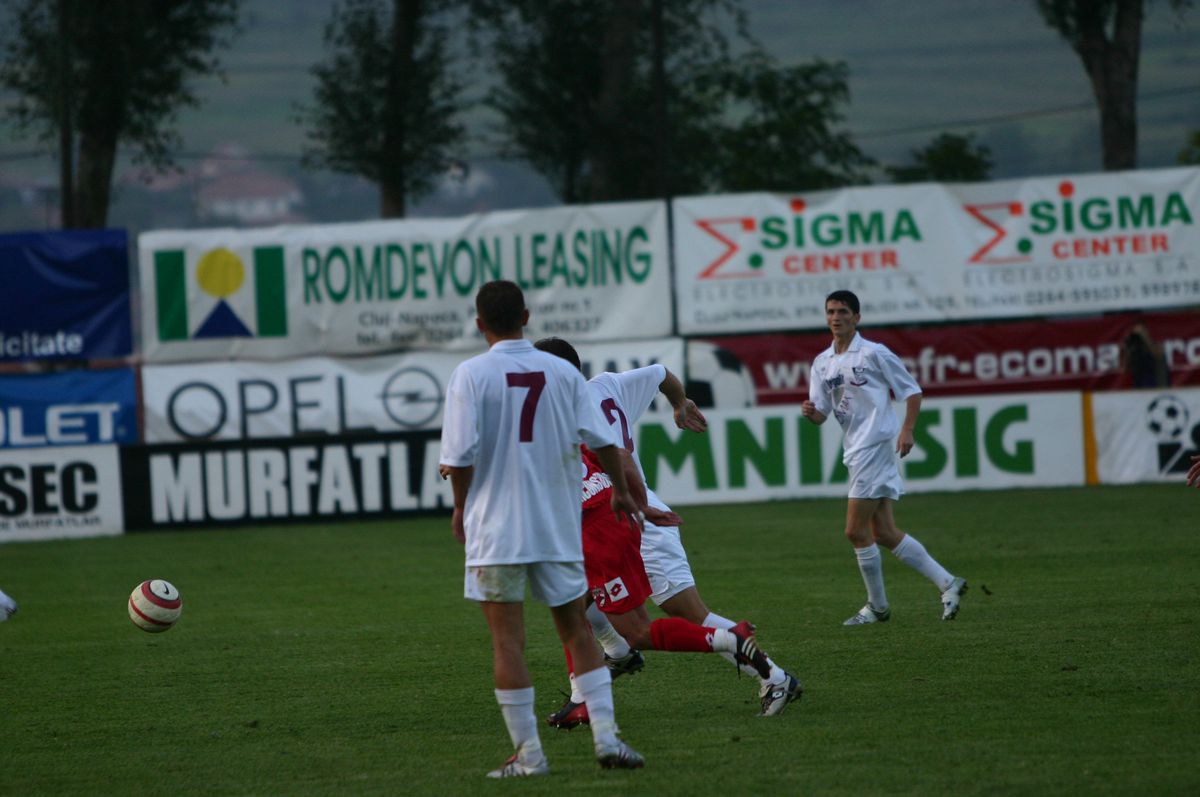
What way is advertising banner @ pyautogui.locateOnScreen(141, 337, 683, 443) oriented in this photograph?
toward the camera

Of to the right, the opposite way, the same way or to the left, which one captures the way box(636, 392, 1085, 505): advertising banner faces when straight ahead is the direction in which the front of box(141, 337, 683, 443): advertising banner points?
the same way

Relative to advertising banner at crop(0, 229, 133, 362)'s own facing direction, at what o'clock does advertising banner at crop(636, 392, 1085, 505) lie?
advertising banner at crop(636, 392, 1085, 505) is roughly at 10 o'clock from advertising banner at crop(0, 229, 133, 362).

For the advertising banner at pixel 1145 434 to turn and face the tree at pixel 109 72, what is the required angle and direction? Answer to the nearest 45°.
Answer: approximately 90° to its right

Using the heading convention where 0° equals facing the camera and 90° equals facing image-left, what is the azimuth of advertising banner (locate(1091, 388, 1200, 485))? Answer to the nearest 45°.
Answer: approximately 0°

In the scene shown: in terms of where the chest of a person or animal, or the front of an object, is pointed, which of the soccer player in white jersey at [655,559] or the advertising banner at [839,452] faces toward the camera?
the advertising banner

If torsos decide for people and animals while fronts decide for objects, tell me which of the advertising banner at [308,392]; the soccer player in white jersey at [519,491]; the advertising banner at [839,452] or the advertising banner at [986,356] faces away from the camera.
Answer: the soccer player in white jersey

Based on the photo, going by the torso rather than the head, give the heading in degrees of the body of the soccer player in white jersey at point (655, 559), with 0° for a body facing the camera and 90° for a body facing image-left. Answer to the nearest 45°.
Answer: approximately 135°

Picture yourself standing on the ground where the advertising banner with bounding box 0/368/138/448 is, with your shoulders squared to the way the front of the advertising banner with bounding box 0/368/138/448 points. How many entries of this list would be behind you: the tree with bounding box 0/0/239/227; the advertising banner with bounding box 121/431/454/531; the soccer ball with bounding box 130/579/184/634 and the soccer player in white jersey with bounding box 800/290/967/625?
1

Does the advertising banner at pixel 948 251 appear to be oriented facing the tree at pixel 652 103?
no

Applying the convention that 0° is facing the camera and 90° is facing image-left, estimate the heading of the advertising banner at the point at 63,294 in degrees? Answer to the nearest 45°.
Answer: approximately 0°

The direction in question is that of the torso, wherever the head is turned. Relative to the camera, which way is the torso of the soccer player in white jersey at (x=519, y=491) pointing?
away from the camera

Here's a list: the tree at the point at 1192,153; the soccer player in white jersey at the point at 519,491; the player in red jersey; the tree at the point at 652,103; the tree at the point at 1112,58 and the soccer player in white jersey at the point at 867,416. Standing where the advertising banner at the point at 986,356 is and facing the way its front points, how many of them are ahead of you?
3

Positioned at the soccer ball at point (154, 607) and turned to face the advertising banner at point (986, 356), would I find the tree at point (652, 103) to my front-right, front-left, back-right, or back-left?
front-left

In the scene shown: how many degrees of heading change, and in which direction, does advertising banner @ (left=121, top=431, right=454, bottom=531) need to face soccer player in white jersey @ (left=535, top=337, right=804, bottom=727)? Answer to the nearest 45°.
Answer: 0° — it already faces them

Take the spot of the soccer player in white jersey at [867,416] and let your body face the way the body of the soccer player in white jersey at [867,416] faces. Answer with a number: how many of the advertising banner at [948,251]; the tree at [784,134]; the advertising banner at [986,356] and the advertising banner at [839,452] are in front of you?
0

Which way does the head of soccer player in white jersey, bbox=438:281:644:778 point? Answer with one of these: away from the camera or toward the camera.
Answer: away from the camera

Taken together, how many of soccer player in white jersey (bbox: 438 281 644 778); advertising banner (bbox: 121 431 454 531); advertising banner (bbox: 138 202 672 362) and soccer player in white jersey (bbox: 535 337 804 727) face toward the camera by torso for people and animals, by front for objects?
2
